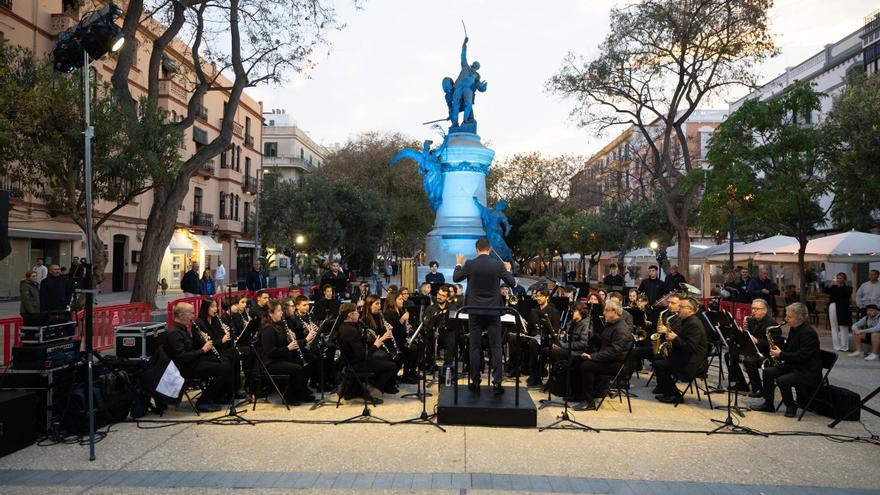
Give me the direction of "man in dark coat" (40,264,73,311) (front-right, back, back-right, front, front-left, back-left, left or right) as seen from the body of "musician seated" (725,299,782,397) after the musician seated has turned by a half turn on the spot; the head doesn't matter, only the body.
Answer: back-left

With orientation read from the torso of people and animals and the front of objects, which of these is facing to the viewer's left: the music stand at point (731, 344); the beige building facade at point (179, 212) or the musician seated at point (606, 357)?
the musician seated

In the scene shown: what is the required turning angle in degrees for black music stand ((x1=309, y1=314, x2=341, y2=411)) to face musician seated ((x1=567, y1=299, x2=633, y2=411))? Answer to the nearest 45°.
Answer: approximately 180°

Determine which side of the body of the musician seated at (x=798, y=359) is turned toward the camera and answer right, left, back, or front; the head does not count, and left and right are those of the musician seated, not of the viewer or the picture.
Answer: left

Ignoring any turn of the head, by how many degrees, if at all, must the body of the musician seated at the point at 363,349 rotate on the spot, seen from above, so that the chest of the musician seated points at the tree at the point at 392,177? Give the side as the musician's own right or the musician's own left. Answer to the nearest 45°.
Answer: approximately 90° to the musician's own left

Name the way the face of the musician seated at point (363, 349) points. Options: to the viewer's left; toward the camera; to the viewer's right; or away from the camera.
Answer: to the viewer's right

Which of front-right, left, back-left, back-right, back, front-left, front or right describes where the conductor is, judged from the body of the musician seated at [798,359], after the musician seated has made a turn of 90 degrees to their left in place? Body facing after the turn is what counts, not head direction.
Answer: front-right

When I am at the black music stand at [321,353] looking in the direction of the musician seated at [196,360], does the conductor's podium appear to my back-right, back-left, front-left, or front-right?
back-left

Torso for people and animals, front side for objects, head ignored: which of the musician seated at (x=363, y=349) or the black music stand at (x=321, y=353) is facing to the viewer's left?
the black music stand

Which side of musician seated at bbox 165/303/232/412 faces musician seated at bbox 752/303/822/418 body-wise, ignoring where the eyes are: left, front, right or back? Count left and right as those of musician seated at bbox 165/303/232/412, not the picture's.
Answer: front

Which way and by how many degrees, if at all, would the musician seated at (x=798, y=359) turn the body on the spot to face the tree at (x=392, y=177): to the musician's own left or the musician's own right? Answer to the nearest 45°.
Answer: approximately 45° to the musician's own right

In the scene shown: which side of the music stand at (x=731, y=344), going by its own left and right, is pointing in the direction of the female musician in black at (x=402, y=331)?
back

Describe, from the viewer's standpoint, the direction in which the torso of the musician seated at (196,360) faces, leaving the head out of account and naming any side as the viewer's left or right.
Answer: facing to the right of the viewer

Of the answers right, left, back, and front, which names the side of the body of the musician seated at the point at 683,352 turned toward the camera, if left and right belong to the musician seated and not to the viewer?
left

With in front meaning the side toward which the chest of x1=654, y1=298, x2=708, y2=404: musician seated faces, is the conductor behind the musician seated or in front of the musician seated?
in front

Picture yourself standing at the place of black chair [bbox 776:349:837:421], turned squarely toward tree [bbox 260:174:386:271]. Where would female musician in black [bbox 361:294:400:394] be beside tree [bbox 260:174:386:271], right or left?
left

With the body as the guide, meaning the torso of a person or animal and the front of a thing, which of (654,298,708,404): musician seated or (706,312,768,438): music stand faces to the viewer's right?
the music stand

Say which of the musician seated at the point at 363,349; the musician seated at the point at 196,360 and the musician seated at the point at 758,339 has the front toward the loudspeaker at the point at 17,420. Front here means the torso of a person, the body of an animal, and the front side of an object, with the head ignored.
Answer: the musician seated at the point at 758,339

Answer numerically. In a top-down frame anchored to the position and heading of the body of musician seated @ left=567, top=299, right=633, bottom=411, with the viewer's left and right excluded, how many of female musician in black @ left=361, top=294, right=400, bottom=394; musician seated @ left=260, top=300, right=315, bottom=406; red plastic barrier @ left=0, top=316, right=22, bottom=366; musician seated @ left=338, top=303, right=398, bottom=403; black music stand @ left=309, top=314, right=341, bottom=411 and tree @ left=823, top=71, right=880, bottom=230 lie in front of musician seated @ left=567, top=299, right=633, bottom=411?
5

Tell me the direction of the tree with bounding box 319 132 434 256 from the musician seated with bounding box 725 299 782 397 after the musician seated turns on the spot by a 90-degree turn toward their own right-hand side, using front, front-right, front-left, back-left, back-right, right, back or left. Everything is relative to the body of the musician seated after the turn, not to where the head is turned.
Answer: front

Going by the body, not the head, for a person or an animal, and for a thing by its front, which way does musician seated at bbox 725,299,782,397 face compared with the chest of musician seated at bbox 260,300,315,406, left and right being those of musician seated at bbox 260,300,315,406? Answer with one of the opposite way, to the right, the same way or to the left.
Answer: the opposite way
